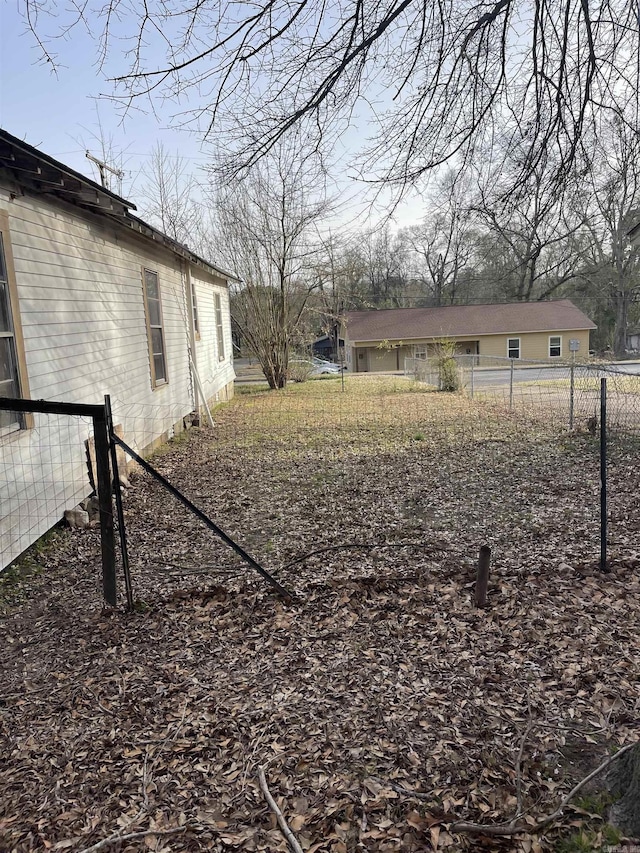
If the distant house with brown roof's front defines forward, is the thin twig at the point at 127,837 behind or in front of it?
in front

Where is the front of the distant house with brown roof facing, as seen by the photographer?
facing the viewer

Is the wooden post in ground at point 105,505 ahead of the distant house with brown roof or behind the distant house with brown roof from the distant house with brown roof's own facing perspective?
ahead

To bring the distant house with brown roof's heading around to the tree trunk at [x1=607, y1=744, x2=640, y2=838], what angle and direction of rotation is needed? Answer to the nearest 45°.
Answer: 0° — it already faces it

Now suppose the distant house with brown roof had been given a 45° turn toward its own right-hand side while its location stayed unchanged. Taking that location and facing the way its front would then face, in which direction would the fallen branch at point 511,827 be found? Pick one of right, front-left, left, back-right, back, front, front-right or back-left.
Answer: front-left

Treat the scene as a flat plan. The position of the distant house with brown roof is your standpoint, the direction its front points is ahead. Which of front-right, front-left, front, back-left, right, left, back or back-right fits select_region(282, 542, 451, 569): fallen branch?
front

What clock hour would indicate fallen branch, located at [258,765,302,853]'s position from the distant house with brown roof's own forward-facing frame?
The fallen branch is roughly at 12 o'clock from the distant house with brown roof.

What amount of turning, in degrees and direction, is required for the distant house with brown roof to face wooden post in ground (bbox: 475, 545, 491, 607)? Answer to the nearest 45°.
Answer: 0° — it already faces it

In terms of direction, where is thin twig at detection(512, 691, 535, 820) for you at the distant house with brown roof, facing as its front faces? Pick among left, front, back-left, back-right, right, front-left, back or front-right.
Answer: front

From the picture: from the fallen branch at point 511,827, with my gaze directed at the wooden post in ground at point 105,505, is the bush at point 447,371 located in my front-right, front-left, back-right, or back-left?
front-right
